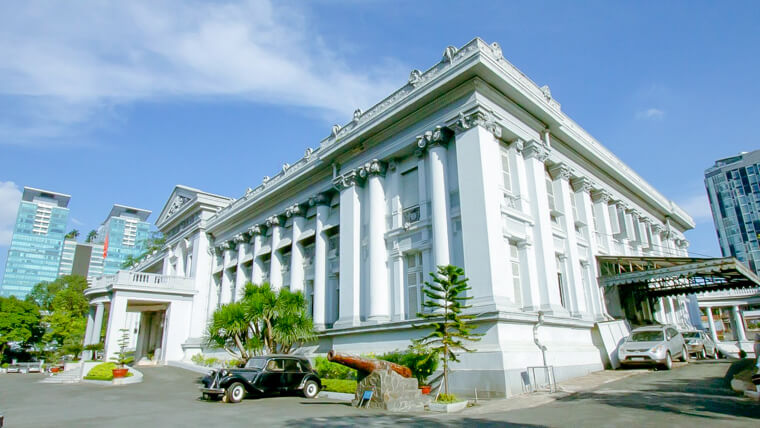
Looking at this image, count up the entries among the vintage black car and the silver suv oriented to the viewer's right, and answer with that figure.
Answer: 0

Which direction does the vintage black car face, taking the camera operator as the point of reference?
facing the viewer and to the left of the viewer

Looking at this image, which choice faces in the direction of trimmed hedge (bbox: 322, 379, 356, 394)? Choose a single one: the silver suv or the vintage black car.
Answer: the silver suv

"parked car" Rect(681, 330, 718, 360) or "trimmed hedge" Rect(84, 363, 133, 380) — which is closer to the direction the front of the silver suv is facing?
the trimmed hedge

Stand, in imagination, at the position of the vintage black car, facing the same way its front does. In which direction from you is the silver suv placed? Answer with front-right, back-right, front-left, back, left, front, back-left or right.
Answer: back-left

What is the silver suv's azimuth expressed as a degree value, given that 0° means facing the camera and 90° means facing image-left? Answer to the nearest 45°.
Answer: approximately 45°

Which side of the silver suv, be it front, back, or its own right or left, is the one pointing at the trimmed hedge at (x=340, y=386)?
front

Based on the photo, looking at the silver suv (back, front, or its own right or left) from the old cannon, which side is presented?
front

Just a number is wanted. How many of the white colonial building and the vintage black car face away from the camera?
0
